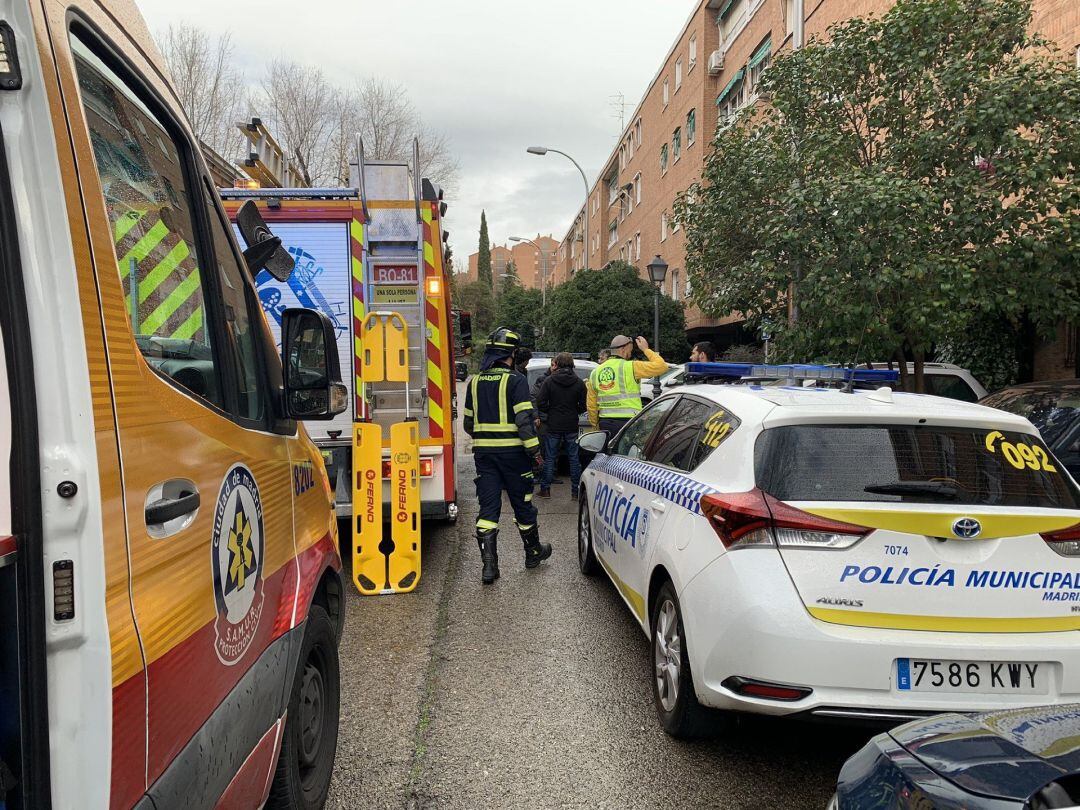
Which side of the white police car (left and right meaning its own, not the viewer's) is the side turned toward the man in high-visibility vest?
front

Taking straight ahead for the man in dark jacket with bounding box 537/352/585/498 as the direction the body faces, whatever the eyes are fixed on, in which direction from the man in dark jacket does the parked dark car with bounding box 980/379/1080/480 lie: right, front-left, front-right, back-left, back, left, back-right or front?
back-right

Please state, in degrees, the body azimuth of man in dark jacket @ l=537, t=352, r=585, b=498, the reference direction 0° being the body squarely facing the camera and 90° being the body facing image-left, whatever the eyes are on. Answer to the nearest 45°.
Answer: approximately 180°

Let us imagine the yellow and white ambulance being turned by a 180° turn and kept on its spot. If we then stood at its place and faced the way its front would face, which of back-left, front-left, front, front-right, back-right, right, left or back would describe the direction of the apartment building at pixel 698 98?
back

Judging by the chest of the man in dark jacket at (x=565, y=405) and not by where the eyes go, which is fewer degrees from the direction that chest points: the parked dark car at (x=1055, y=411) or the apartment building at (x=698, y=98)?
the apartment building

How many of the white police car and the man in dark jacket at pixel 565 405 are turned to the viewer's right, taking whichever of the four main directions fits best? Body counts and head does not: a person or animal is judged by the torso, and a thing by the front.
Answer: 0

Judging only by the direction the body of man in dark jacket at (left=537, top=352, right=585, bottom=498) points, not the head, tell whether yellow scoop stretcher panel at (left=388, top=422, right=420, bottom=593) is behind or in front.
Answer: behind

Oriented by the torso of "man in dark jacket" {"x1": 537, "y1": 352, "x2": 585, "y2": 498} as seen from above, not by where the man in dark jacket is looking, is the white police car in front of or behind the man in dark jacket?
behind

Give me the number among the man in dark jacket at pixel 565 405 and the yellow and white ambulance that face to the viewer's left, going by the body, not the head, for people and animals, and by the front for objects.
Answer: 0

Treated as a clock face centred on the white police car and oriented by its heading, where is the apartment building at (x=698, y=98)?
The apartment building is roughly at 1 o'clock from the white police car.
